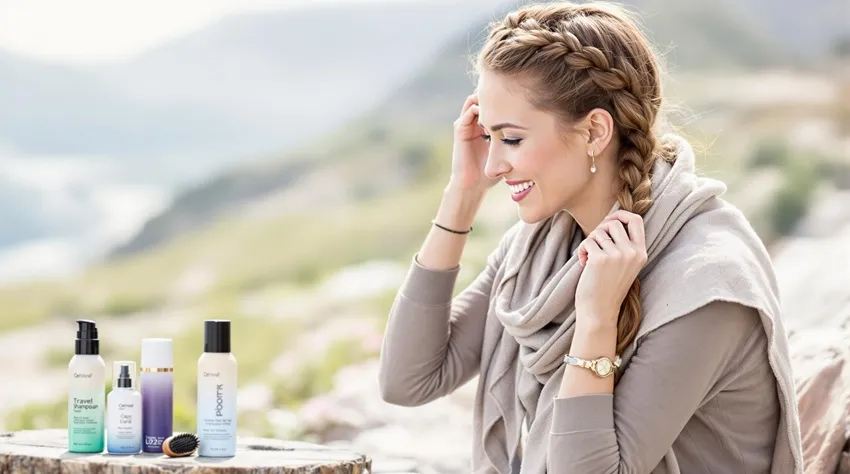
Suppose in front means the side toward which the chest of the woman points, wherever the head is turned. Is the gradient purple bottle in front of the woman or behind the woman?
in front

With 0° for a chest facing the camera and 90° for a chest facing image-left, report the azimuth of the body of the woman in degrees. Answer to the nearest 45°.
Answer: approximately 45°

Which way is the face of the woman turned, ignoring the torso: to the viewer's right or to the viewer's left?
to the viewer's left

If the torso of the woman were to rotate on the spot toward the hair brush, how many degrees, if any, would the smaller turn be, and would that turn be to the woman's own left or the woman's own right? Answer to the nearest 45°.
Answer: approximately 45° to the woman's own right

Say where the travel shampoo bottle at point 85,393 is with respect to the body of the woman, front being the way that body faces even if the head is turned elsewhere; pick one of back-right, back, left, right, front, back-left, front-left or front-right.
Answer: front-right

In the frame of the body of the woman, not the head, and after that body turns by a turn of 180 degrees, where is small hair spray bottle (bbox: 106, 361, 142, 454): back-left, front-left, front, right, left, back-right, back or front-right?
back-left

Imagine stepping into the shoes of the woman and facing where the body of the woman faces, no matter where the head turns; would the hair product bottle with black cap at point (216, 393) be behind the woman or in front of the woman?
in front
